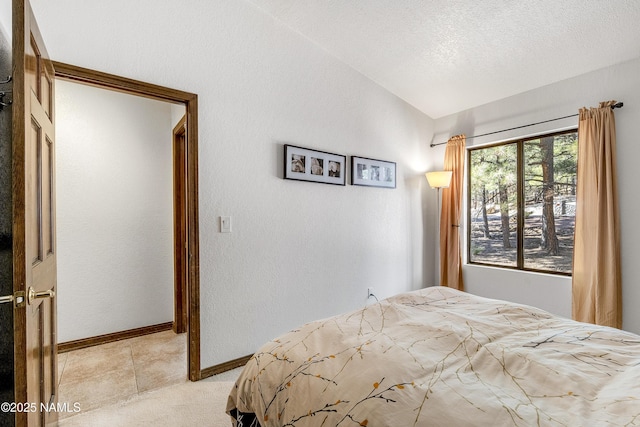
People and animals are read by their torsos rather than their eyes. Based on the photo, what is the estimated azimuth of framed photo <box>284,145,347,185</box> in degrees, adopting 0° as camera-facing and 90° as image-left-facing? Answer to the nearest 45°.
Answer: approximately 315°

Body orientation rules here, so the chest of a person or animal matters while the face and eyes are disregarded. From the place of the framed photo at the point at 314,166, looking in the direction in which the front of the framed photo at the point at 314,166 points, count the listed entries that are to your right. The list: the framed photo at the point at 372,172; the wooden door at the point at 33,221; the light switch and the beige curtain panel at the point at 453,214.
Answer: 2

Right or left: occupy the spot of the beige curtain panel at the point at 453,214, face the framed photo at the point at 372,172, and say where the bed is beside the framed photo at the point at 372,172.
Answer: left

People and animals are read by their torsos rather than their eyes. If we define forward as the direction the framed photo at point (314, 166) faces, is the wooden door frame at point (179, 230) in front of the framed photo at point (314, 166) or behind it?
behind

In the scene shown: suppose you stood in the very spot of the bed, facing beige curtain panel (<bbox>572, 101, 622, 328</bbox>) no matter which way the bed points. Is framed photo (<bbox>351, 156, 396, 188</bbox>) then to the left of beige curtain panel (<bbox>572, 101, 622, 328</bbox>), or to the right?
left

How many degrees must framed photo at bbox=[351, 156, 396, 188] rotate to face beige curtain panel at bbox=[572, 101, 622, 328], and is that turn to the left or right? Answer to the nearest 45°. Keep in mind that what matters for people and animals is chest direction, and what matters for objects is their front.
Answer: approximately 45° to its left

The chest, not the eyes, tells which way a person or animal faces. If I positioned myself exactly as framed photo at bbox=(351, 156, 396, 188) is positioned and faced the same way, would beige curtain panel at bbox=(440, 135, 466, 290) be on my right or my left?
on my left

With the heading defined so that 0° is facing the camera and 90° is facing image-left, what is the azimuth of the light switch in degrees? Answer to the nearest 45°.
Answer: approximately 315°

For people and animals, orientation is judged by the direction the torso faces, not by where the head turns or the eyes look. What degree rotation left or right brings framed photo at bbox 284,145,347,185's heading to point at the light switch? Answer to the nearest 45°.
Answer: approximately 90° to its right

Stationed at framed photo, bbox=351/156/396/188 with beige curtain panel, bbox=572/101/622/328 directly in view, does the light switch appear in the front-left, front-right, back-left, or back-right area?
back-right

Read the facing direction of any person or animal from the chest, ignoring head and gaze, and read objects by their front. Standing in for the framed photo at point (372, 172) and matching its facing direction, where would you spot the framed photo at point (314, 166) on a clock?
the framed photo at point (314, 166) is roughly at 3 o'clock from the framed photo at point (372, 172).

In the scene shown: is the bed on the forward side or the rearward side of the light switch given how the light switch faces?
on the forward side

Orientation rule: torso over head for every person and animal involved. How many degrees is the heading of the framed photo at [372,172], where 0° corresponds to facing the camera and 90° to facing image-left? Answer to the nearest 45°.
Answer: approximately 315°

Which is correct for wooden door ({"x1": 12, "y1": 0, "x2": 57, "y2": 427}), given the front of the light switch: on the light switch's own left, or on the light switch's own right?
on the light switch's own right
